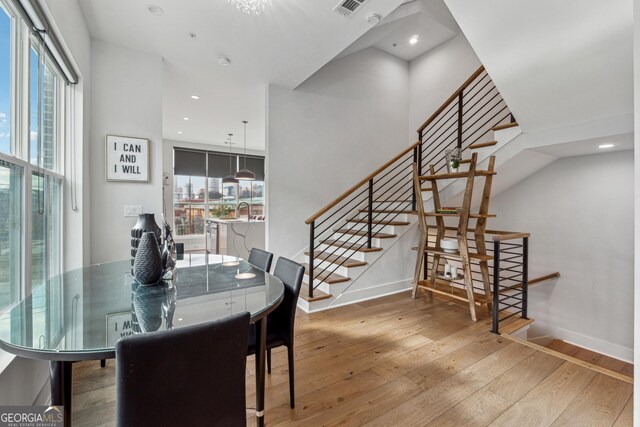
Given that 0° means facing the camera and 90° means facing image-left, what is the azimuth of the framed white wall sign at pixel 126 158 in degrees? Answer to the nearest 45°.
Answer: approximately 0°

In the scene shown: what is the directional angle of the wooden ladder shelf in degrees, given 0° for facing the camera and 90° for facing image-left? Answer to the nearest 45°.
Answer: approximately 45°

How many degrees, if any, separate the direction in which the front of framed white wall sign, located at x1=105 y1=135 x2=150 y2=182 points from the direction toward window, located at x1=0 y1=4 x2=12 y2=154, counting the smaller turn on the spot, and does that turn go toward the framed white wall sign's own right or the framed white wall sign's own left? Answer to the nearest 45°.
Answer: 0° — it already faces it

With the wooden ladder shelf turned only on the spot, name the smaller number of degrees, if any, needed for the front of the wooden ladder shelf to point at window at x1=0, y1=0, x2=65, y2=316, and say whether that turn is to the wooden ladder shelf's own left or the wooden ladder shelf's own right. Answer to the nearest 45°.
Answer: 0° — it already faces it

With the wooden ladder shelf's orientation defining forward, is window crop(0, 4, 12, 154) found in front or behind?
in front

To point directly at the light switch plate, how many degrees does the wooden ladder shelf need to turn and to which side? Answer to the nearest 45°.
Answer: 0° — it already faces it

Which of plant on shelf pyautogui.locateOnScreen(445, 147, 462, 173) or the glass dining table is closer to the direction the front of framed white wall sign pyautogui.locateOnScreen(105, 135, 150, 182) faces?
the glass dining table

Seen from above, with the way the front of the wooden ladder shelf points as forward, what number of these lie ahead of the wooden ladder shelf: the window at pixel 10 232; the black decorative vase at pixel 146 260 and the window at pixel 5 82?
3

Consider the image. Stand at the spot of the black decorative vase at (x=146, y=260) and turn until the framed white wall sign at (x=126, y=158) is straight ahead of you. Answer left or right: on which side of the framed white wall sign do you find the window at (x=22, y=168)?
left
